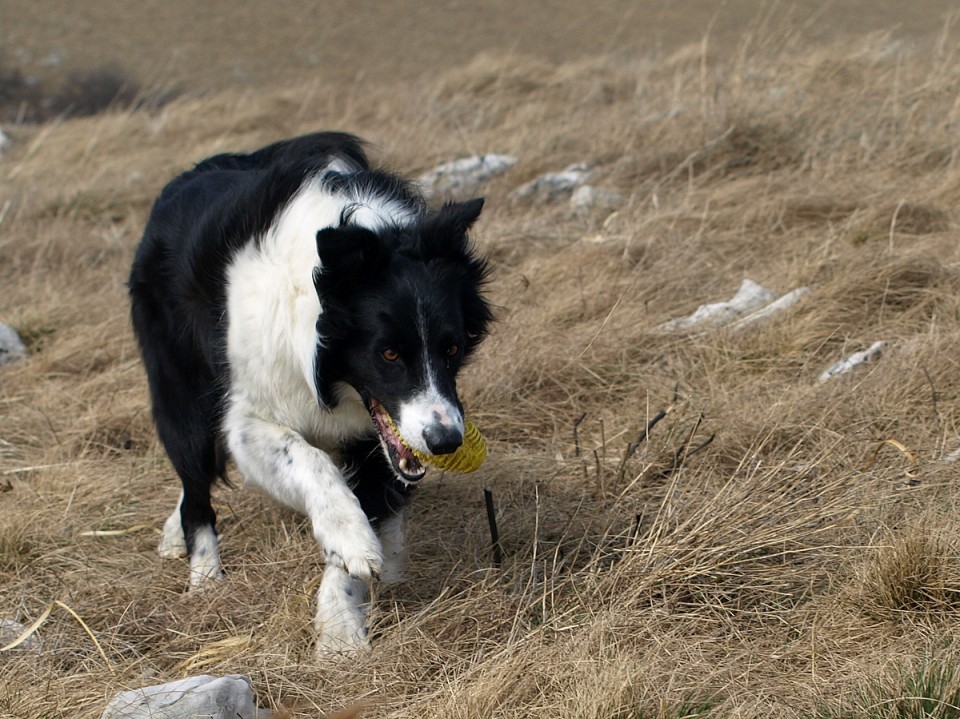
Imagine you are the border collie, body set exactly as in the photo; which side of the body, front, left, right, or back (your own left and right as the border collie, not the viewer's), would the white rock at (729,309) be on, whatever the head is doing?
left

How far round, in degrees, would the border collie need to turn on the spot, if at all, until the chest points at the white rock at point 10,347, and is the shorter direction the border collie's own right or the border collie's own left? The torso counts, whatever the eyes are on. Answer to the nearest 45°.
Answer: approximately 180°

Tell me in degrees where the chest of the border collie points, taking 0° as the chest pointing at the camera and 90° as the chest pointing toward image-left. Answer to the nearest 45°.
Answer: approximately 315°

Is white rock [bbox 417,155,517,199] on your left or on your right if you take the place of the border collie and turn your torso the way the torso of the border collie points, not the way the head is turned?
on your left

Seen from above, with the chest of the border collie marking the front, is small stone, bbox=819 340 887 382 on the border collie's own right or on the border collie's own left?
on the border collie's own left

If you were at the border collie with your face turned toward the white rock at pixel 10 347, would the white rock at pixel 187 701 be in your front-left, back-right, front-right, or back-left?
back-left

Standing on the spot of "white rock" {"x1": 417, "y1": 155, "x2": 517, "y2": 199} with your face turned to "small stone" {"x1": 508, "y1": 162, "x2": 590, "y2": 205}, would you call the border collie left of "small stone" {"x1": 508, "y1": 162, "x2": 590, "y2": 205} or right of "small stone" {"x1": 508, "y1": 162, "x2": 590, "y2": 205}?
right

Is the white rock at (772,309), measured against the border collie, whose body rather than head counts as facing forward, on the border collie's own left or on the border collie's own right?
on the border collie's own left
